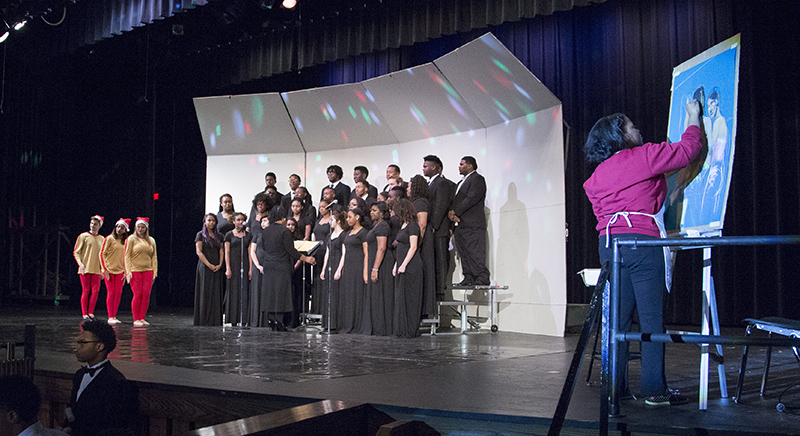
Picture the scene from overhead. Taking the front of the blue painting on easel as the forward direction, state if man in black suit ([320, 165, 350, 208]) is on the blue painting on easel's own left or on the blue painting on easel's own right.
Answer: on the blue painting on easel's own right

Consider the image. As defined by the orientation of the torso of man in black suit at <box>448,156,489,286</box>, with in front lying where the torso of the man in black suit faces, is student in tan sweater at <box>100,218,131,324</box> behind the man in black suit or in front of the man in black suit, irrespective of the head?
in front

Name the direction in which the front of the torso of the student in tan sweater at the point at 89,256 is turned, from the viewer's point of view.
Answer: toward the camera

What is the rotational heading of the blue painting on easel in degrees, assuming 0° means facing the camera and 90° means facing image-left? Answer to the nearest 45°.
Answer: approximately 45°

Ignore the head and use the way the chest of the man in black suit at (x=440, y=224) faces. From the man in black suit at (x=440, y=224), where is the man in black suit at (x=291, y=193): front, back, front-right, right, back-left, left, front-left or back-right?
front-right
